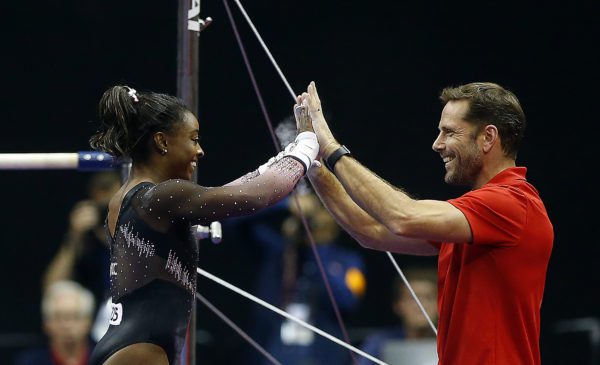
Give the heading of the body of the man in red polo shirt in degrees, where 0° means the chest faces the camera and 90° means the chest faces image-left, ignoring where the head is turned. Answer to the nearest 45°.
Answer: approximately 90°

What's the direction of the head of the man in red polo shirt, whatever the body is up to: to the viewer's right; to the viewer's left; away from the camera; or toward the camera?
to the viewer's left

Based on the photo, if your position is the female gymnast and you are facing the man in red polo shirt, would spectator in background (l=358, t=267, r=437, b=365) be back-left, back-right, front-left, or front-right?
front-left

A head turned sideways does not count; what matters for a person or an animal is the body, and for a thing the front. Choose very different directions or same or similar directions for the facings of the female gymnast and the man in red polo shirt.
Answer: very different directions

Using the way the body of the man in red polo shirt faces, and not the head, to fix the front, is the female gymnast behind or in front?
in front

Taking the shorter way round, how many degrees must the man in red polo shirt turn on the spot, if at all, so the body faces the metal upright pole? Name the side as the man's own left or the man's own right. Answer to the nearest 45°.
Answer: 0° — they already face it

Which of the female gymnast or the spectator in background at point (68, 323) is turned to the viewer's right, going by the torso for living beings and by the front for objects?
the female gymnast

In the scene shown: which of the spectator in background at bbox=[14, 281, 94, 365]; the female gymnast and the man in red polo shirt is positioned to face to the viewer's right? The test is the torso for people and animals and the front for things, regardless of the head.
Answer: the female gymnast

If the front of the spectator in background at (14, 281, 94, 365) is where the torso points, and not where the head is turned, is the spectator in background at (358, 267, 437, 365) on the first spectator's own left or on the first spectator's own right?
on the first spectator's own left

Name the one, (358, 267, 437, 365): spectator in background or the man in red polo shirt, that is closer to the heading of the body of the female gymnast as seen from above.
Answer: the man in red polo shirt

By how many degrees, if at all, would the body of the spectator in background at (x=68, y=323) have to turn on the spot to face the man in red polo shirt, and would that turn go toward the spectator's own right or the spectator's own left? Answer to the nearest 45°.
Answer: approximately 45° to the spectator's own left

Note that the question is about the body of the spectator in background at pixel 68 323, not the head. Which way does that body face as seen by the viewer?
toward the camera

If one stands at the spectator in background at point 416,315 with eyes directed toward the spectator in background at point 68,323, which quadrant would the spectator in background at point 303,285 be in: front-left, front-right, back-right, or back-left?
front-right

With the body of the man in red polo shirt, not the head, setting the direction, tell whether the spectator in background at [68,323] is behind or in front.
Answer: in front

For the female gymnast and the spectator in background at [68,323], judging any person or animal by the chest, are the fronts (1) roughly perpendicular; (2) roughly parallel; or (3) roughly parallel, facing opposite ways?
roughly perpendicular
